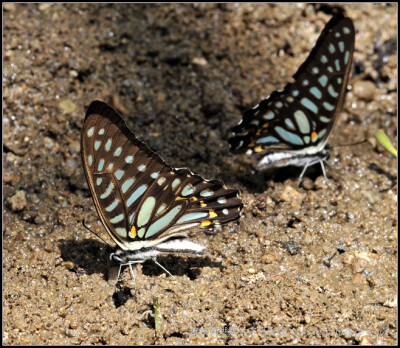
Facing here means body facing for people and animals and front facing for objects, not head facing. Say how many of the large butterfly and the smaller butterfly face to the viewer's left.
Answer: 1

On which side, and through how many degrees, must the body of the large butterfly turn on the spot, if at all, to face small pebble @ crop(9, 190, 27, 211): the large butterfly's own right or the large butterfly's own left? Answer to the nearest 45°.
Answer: approximately 45° to the large butterfly's own right

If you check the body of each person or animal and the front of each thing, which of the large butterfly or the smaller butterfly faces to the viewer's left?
the large butterfly

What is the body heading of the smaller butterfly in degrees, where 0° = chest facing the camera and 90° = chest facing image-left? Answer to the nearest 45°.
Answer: approximately 270°

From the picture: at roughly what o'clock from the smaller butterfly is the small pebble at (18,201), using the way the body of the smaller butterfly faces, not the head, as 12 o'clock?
The small pebble is roughly at 5 o'clock from the smaller butterfly.

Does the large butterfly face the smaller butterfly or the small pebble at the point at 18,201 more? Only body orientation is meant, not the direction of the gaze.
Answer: the small pebble

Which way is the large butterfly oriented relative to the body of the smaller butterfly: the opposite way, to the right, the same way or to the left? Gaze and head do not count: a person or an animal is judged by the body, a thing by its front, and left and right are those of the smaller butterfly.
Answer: the opposite way

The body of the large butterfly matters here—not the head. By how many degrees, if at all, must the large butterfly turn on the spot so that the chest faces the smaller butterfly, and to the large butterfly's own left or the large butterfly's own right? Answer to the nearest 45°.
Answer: approximately 135° to the large butterfly's own right

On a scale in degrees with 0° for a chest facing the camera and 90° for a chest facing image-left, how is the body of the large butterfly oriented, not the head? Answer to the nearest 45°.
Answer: approximately 90°

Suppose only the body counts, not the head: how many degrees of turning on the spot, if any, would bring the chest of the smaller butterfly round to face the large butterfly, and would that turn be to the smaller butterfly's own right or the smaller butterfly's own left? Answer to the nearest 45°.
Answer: approximately 135° to the smaller butterfly's own right
